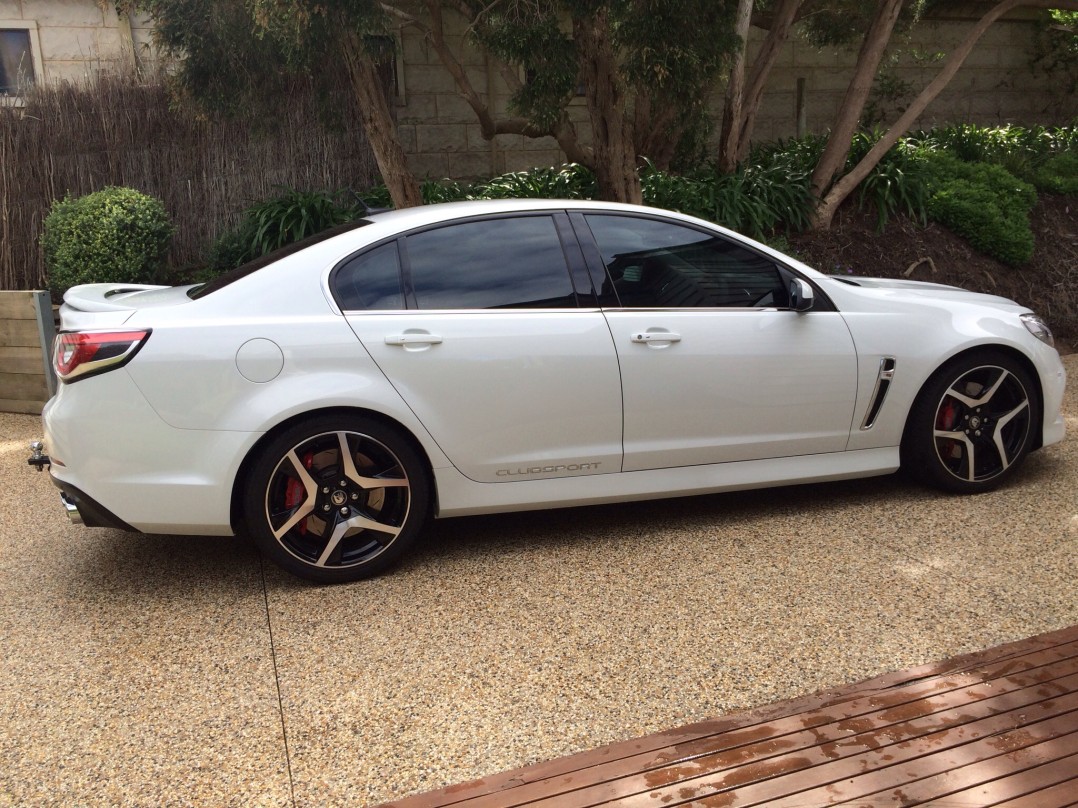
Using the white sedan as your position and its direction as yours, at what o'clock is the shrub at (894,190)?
The shrub is roughly at 10 o'clock from the white sedan.

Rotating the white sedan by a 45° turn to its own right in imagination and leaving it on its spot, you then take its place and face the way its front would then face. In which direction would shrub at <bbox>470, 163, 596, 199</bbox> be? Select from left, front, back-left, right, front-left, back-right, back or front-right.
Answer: back-left

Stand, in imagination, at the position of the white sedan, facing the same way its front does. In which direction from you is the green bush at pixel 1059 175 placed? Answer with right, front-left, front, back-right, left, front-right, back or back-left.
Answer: front-left

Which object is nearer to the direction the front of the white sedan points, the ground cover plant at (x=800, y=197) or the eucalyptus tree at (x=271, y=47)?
the ground cover plant

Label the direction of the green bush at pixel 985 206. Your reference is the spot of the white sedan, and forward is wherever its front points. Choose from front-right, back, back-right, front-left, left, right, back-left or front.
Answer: front-left

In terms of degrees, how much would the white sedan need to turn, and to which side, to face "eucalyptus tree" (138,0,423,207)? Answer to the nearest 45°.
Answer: approximately 135° to its left

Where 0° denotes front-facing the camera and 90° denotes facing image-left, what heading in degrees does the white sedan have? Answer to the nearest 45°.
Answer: approximately 270°

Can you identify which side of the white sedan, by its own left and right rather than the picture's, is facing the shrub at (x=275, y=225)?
left

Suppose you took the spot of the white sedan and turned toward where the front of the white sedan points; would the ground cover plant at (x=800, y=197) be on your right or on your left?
on your left

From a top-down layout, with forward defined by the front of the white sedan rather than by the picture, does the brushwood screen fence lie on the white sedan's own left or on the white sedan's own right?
on the white sedan's own left

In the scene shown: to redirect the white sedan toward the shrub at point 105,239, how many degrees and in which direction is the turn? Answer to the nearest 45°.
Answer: approximately 135° to its left
